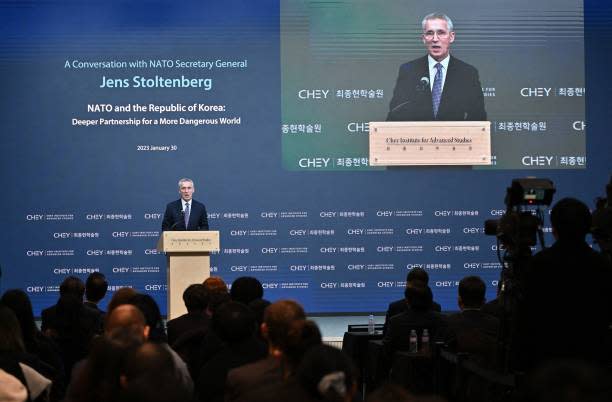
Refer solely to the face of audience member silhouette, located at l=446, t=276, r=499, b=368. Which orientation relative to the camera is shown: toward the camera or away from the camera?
away from the camera

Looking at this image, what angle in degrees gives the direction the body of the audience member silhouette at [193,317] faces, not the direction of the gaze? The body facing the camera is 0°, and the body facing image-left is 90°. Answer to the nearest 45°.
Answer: approximately 180°

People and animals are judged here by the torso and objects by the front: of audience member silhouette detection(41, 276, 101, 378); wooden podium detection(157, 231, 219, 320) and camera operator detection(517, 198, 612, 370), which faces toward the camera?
the wooden podium

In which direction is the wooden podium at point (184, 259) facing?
toward the camera

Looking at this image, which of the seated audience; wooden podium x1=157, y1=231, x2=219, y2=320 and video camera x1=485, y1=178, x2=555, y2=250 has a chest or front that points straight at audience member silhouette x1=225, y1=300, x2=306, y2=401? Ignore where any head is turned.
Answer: the wooden podium

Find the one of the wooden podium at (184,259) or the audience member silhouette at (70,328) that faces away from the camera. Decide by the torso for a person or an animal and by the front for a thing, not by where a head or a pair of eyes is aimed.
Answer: the audience member silhouette

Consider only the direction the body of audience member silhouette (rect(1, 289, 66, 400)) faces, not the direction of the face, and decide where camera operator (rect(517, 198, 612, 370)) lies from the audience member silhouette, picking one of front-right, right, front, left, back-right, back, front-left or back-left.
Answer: back-right

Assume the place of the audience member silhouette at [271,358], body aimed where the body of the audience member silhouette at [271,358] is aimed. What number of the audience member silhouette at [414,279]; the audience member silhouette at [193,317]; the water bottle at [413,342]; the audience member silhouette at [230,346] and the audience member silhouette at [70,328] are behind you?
0

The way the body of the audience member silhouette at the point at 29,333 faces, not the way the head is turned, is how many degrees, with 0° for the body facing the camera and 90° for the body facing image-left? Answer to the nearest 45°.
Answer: approximately 180°

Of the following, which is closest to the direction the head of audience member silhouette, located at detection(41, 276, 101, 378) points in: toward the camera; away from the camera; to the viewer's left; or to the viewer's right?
away from the camera

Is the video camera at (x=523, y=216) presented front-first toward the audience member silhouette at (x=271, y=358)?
no

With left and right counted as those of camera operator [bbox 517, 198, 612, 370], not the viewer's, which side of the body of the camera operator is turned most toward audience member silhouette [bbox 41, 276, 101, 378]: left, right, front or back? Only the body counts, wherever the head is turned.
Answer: left

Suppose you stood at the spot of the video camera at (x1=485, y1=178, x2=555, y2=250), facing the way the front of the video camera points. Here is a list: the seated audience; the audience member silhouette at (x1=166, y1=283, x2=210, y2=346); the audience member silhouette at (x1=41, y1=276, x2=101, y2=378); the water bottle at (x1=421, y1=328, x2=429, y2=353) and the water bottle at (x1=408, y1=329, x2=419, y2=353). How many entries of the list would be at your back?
0

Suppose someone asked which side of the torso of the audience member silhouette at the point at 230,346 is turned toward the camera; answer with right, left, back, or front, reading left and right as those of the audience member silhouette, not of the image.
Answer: back

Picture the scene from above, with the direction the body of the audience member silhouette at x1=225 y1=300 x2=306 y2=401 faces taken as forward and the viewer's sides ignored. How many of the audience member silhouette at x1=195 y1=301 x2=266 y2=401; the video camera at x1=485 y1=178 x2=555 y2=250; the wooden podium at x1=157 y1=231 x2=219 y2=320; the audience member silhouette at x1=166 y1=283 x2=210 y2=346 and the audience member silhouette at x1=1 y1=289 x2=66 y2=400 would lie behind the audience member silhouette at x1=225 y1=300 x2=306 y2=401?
0

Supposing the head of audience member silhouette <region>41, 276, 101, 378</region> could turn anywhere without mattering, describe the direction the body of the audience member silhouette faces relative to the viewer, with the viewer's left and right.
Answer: facing away from the viewer

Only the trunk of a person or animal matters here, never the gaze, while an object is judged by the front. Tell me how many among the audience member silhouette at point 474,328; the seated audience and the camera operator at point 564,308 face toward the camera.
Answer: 0

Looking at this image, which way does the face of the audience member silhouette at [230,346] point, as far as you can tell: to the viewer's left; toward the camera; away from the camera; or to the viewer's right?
away from the camera

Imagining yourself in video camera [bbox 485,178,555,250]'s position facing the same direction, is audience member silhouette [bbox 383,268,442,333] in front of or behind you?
in front

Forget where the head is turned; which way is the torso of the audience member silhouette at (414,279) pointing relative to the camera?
away from the camera

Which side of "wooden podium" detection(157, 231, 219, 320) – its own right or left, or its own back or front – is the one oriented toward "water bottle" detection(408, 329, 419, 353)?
front

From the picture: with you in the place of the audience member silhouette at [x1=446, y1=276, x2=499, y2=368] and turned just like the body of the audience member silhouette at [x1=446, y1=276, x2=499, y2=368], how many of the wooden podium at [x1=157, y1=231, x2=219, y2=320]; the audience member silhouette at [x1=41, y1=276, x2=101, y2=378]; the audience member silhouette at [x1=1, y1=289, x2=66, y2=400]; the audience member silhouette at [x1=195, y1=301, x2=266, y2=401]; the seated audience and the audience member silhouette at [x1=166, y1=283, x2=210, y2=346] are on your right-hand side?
0
